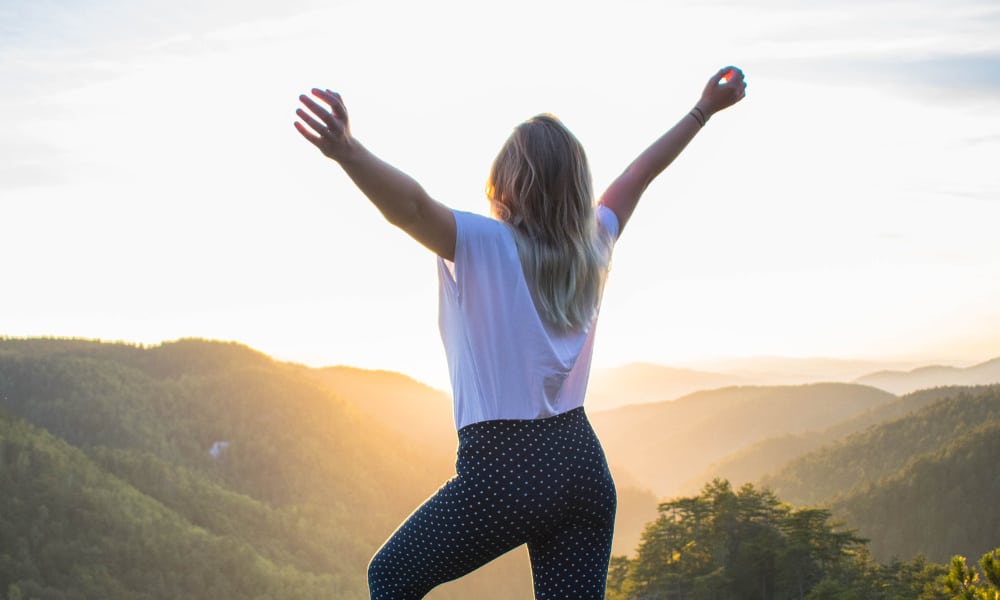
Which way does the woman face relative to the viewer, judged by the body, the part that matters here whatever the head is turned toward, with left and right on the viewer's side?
facing away from the viewer and to the left of the viewer

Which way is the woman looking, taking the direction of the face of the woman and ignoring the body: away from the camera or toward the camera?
away from the camera
